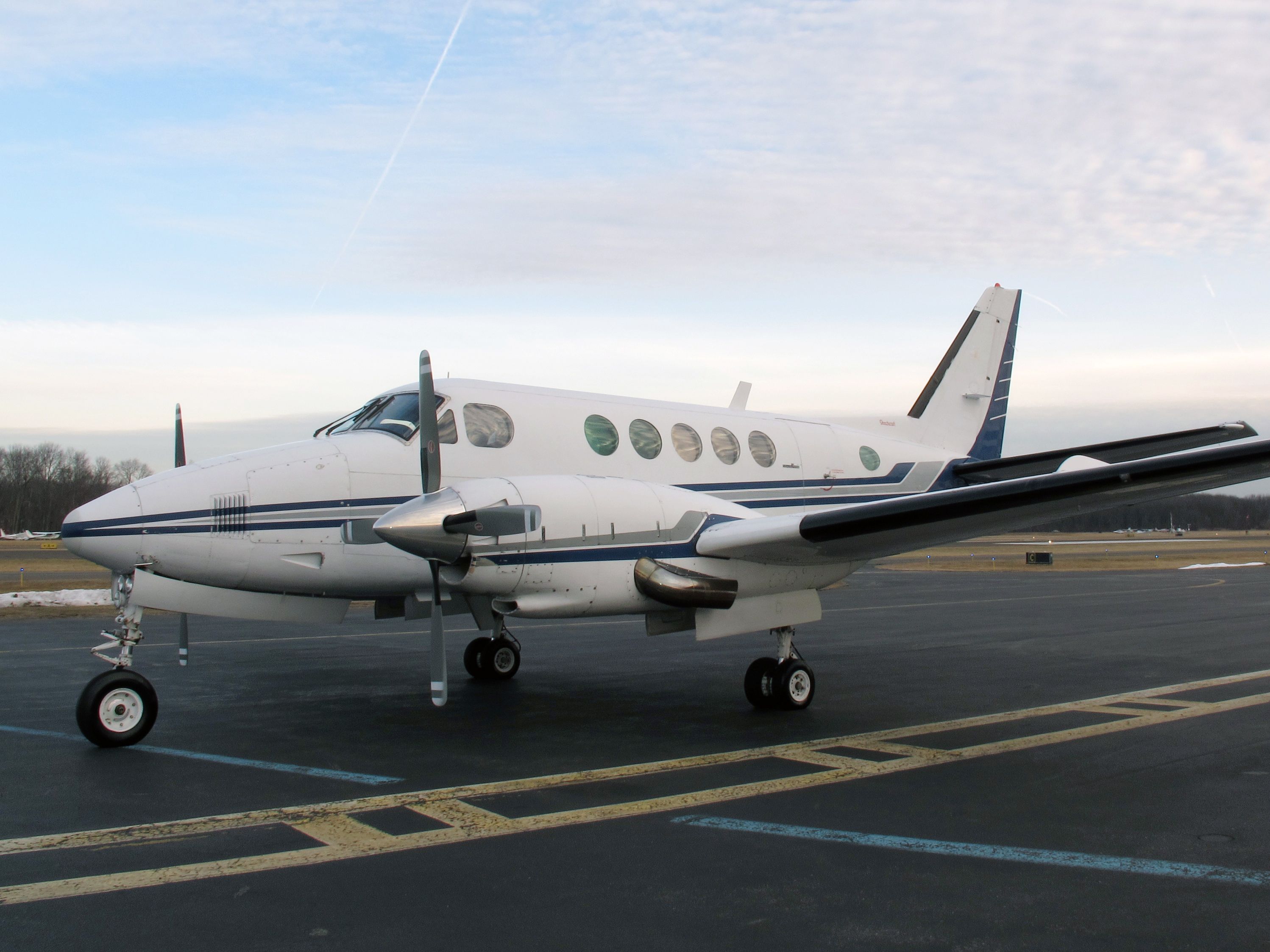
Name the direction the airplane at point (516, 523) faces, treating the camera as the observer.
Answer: facing the viewer and to the left of the viewer
